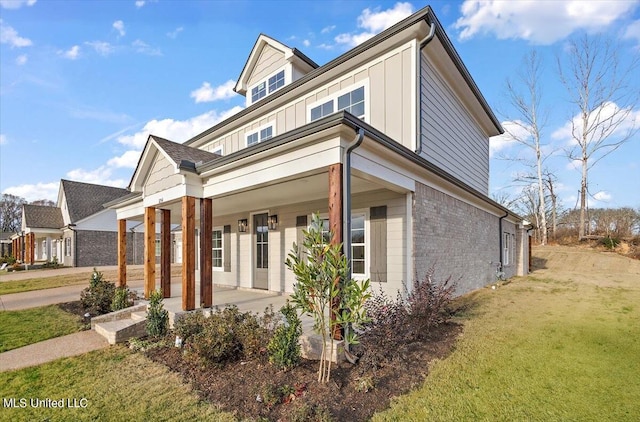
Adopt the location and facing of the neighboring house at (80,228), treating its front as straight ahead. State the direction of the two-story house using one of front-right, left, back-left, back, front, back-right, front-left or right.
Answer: left

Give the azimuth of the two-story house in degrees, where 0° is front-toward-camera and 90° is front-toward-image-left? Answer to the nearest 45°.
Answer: approximately 45°

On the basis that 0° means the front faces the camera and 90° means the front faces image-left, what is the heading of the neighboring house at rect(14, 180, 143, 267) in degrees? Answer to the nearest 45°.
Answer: approximately 90°

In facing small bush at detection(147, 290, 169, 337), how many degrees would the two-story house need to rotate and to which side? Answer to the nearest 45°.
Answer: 0° — it already faces it

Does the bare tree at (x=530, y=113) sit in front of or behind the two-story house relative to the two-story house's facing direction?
behind

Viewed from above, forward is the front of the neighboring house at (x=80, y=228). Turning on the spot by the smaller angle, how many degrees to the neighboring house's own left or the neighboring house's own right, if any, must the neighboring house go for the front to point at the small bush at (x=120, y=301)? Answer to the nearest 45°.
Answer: approximately 90° to the neighboring house's own left

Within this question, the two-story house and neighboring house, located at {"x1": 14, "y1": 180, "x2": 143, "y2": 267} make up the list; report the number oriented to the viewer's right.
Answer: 0

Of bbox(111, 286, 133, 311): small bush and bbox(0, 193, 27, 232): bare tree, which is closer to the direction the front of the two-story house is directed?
the small bush

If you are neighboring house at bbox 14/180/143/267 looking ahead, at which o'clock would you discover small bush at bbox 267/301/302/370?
The small bush is roughly at 9 o'clock from the neighboring house.

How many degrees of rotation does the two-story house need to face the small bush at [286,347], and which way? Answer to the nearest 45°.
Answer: approximately 45° to its left

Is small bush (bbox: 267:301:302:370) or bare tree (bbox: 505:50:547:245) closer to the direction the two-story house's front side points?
the small bush

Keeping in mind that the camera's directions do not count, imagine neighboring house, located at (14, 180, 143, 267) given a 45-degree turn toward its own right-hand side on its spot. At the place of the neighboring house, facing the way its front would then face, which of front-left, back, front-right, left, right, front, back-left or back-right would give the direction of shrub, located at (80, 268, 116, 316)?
back-left
